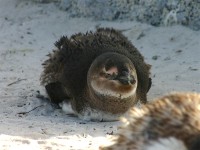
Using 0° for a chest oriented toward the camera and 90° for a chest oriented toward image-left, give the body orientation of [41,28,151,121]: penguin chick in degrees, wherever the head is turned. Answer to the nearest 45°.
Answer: approximately 315°
